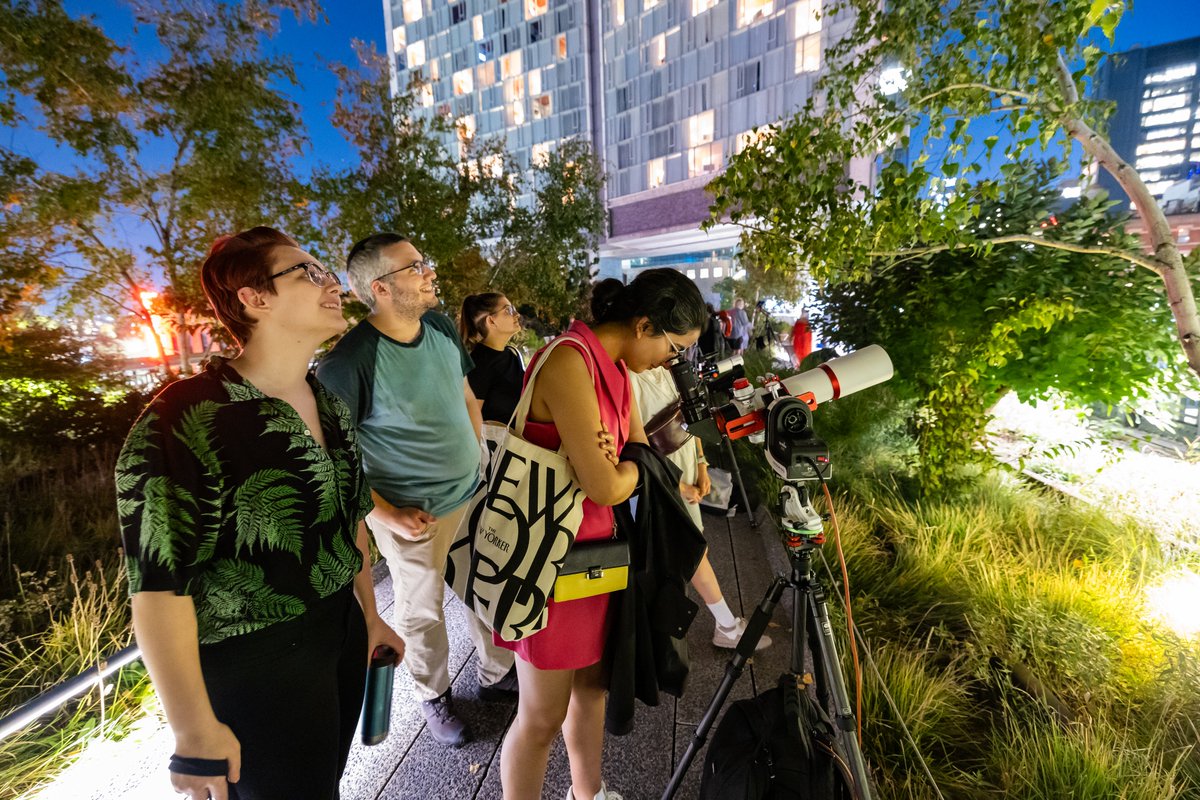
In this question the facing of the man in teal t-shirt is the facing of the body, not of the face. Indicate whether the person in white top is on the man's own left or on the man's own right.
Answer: on the man's own left

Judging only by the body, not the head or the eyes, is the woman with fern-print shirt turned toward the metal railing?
no

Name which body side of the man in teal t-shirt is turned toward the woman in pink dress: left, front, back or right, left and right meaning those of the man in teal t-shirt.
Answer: front

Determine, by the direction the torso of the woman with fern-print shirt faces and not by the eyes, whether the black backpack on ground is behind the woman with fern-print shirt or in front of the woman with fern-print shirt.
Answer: in front

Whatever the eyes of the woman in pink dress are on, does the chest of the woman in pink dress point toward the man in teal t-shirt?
no

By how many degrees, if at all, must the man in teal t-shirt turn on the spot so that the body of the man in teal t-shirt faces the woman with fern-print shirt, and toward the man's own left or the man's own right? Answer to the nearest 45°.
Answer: approximately 45° to the man's own right

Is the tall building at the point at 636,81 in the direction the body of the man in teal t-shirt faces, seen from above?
no

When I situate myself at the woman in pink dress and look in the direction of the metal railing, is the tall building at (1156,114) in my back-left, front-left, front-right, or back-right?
back-right

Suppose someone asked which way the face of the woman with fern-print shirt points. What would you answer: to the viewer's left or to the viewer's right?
to the viewer's right

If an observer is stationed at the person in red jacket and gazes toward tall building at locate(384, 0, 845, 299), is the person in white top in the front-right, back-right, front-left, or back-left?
back-left

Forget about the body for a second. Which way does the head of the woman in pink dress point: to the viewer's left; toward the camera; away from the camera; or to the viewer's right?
to the viewer's right

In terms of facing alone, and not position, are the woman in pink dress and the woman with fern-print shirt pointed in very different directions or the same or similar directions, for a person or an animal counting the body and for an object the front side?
same or similar directions

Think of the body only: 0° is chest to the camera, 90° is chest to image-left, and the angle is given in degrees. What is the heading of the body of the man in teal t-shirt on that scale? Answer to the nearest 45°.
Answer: approximately 315°

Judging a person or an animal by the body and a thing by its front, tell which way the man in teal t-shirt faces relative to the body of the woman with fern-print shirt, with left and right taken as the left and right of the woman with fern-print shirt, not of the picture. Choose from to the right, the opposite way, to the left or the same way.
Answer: the same way

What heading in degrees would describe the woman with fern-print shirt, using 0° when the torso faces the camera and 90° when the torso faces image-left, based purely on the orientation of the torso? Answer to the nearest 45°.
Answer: approximately 315°

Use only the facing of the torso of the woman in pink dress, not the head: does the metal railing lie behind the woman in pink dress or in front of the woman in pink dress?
behind

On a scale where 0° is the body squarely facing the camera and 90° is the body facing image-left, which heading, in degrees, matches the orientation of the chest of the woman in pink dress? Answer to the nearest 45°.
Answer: approximately 270°

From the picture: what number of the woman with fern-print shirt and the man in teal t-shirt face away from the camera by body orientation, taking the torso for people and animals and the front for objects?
0

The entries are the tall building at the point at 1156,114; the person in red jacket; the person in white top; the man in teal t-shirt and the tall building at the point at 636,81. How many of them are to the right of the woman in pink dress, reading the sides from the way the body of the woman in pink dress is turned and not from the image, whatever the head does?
0

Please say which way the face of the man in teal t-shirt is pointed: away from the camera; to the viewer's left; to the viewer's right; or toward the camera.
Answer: to the viewer's right

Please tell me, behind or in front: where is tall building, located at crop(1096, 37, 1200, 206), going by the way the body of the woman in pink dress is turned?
in front
